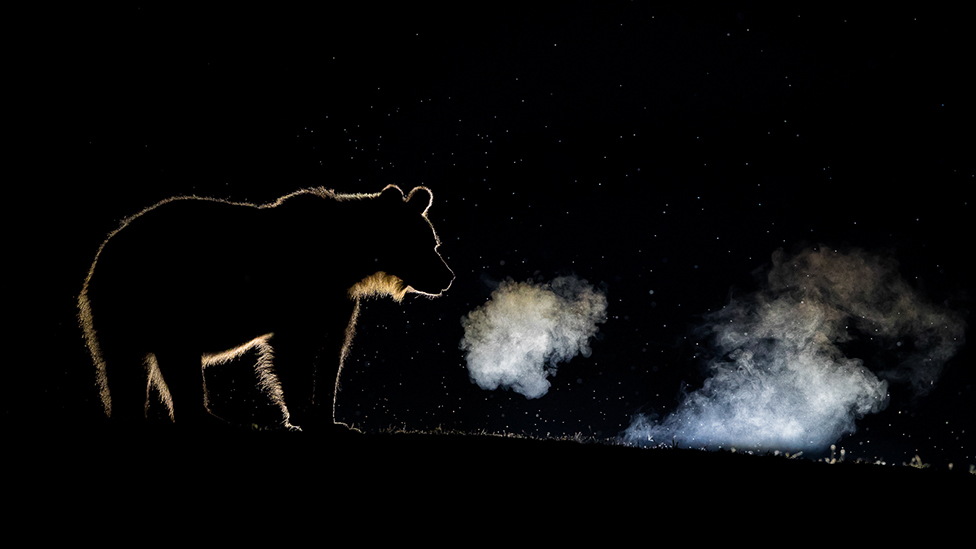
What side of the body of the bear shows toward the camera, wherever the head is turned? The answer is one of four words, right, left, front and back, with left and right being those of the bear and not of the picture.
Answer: right
